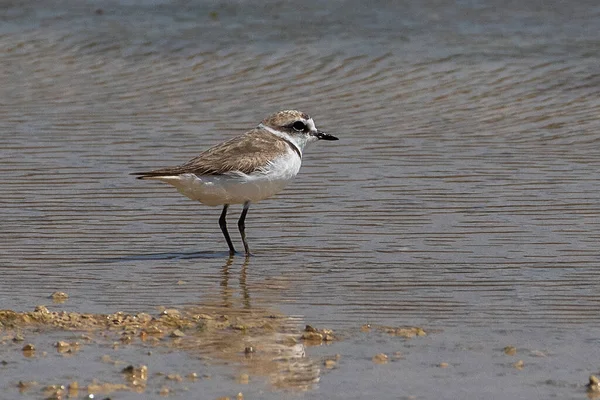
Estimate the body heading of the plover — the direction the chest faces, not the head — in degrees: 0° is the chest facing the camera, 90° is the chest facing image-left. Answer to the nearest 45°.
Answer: approximately 270°

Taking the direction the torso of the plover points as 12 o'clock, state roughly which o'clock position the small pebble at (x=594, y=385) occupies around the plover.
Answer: The small pebble is roughly at 2 o'clock from the plover.

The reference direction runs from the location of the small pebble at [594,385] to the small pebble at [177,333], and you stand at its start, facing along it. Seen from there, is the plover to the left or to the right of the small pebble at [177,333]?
right

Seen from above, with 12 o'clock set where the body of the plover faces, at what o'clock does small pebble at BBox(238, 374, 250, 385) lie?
The small pebble is roughly at 3 o'clock from the plover.

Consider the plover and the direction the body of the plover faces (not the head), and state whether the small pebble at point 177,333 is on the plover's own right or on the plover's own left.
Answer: on the plover's own right

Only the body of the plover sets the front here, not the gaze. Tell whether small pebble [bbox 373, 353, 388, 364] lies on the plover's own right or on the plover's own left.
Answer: on the plover's own right
